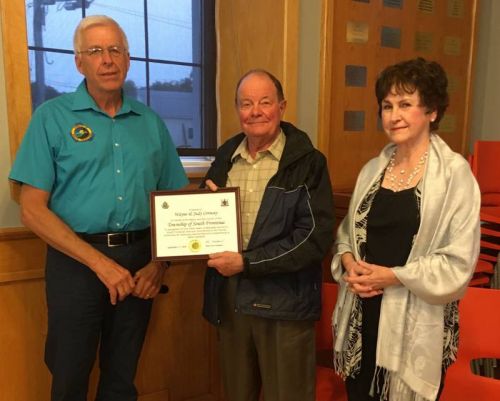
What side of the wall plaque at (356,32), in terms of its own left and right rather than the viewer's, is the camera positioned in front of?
front

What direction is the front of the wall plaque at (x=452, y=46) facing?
toward the camera

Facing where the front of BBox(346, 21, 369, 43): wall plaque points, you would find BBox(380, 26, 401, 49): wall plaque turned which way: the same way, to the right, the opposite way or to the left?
the same way

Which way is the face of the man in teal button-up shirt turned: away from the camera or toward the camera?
toward the camera

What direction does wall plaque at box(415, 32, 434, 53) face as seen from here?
toward the camera

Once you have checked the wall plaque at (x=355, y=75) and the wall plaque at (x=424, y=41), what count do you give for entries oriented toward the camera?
2

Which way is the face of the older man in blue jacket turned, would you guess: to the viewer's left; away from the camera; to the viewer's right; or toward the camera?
toward the camera

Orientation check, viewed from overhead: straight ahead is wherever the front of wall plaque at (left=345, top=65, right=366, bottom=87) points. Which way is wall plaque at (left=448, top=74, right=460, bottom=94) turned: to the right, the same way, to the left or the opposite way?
the same way

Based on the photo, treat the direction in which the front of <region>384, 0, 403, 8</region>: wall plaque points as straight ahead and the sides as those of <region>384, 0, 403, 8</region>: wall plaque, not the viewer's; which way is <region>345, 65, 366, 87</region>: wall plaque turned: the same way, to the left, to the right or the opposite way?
the same way

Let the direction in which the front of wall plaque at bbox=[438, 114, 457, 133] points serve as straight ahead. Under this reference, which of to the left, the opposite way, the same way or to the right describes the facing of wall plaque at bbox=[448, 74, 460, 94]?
the same way

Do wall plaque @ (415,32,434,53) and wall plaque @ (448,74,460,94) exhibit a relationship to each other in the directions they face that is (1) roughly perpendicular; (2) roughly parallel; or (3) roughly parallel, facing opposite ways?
roughly parallel

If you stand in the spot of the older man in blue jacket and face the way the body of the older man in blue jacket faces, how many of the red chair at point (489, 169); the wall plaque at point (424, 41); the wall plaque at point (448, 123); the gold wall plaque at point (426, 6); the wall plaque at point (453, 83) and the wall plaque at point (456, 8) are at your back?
6

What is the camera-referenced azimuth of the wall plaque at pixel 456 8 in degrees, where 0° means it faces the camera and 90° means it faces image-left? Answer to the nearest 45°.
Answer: approximately 0°

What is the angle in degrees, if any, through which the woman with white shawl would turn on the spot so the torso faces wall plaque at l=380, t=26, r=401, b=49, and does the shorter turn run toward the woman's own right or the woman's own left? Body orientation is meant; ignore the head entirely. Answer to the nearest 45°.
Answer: approximately 135° to the woman's own right

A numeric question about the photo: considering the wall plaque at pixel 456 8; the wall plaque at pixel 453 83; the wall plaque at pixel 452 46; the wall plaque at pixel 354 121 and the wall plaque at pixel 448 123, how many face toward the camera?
5

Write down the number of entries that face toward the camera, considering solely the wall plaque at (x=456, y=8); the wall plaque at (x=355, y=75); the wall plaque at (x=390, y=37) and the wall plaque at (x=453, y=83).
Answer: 4
